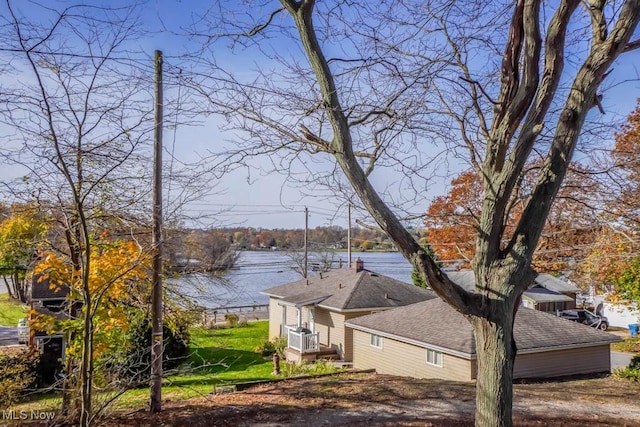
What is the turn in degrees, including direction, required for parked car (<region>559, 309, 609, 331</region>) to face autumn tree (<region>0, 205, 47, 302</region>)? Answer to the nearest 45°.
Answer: approximately 90° to its right

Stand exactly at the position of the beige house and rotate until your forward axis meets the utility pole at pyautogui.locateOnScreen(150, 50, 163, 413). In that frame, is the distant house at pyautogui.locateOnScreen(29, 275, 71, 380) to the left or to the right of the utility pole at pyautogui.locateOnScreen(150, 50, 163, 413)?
right

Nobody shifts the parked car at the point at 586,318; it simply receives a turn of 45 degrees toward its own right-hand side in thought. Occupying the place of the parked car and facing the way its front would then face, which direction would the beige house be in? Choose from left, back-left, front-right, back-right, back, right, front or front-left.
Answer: right

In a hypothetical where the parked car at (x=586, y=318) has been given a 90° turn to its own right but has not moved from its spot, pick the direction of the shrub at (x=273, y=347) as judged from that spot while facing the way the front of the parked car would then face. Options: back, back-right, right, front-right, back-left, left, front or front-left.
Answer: front-right

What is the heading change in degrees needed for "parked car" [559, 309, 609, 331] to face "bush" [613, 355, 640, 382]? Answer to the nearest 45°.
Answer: approximately 90° to its right

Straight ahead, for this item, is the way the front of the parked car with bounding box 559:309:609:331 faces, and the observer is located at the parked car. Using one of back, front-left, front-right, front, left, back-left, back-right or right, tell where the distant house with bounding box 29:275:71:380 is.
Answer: back-right

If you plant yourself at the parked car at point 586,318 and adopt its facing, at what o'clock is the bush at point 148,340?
The bush is roughly at 4 o'clock from the parked car.

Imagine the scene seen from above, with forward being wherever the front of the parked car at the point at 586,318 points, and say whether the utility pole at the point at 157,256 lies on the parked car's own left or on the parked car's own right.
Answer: on the parked car's own right

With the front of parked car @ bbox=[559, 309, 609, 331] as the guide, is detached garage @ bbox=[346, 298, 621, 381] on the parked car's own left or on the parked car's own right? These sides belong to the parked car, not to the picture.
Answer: on the parked car's own right

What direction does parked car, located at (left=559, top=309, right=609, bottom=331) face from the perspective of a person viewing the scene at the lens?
facing to the right of the viewer
